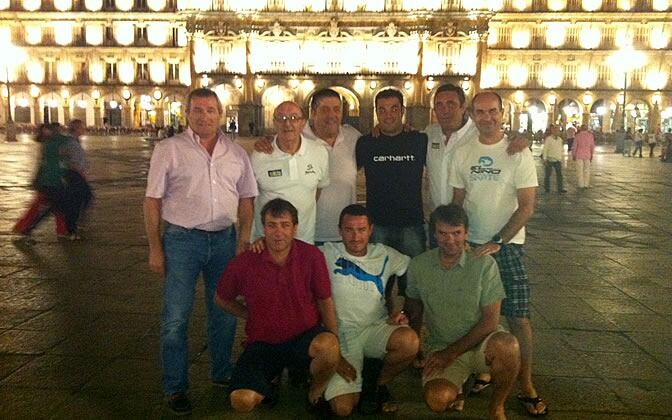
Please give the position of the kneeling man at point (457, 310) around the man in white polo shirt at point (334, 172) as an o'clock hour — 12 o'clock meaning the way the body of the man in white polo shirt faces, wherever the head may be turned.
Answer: The kneeling man is roughly at 11 o'clock from the man in white polo shirt.

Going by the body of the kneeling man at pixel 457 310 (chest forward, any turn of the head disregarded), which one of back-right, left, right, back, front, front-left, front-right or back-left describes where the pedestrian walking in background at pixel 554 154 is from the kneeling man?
back

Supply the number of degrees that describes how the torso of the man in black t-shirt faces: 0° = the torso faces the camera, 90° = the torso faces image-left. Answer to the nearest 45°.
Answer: approximately 0°

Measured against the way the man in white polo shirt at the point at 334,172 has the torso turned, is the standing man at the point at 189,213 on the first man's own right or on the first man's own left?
on the first man's own right

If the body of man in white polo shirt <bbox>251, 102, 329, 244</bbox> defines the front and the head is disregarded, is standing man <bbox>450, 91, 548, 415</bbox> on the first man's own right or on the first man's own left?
on the first man's own left

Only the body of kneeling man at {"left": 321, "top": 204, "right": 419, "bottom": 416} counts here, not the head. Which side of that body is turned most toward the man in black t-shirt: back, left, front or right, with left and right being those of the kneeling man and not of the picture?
back

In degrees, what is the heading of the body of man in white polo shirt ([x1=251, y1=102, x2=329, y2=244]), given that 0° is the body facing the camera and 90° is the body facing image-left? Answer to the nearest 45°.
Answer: approximately 0°

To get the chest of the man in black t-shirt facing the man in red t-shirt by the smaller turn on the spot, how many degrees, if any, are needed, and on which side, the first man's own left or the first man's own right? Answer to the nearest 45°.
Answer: approximately 45° to the first man's own right
